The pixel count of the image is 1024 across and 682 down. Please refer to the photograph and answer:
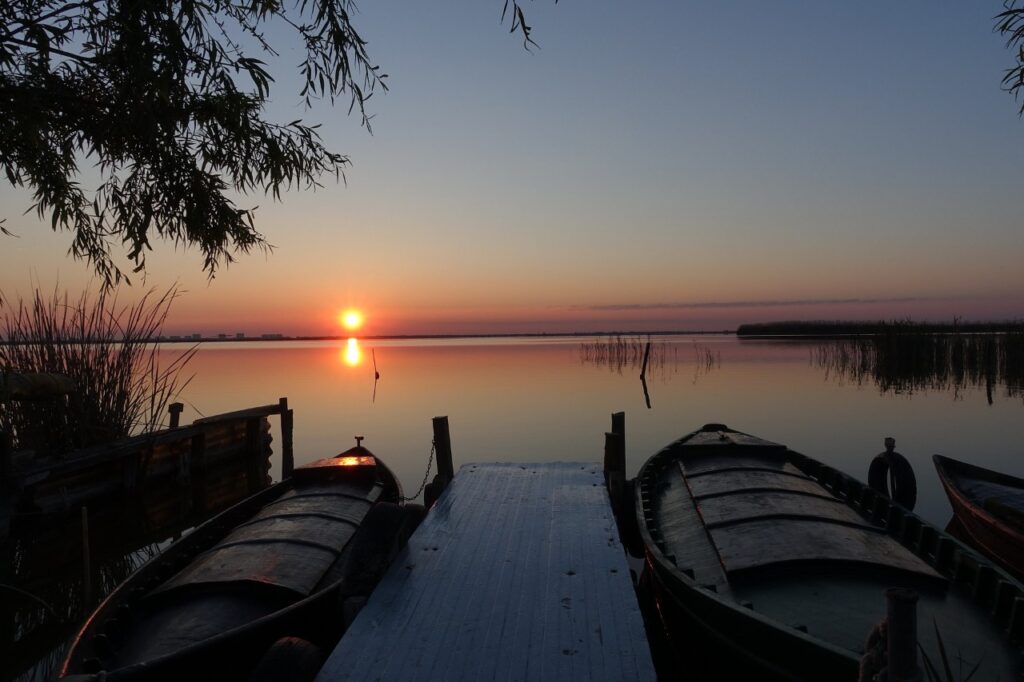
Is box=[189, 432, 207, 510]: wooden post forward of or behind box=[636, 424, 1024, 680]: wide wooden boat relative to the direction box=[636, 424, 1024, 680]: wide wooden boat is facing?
forward

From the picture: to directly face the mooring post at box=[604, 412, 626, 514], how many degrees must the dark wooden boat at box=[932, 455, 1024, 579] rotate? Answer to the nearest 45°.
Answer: approximately 45° to its left

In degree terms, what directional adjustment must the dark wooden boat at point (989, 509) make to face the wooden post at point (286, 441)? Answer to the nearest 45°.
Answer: approximately 45° to its left

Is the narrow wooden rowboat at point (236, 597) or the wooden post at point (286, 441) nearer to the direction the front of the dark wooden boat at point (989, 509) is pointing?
the wooden post

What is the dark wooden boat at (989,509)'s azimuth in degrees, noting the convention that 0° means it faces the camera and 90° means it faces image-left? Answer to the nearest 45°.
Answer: approximately 135°

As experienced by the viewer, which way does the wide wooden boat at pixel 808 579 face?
facing away from the viewer and to the left of the viewer

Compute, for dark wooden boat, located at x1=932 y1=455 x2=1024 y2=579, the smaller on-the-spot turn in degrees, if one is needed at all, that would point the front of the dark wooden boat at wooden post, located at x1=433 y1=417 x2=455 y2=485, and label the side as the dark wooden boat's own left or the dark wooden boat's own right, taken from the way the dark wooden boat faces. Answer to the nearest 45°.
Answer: approximately 45° to the dark wooden boat's own left

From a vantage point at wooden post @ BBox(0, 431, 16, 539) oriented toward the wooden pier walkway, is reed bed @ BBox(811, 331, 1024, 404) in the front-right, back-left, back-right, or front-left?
front-left

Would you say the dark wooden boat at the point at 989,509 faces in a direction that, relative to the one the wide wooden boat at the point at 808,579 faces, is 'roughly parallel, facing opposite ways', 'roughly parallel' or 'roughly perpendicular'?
roughly parallel

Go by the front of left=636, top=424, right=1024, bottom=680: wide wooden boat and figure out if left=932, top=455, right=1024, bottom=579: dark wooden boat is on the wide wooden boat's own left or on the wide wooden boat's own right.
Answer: on the wide wooden boat's own right

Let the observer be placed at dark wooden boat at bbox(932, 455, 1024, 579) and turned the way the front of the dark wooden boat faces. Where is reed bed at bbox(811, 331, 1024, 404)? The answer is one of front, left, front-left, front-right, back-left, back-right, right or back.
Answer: front-right

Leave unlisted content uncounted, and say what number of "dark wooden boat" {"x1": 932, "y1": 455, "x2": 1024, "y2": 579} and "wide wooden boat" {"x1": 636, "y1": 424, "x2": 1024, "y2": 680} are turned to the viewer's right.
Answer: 0

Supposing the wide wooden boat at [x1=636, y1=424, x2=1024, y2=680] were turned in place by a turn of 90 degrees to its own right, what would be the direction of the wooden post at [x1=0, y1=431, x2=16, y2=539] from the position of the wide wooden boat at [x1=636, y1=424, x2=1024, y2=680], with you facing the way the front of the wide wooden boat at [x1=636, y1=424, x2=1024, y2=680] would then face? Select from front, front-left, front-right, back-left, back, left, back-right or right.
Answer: back-left
